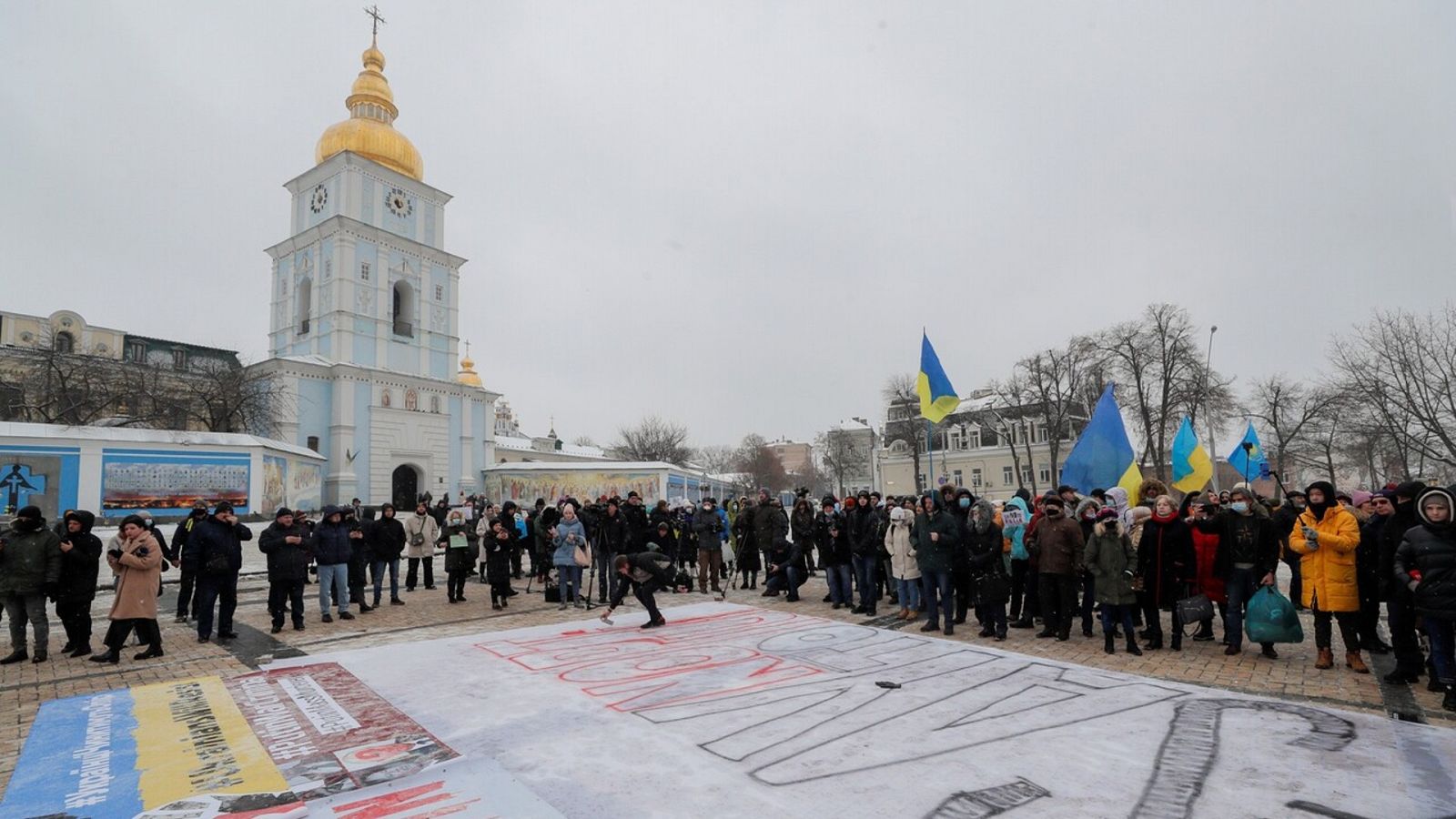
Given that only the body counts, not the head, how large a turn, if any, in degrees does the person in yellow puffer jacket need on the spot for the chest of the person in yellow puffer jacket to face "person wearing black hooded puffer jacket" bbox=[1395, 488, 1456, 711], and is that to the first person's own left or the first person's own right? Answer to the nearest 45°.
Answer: approximately 90° to the first person's own left

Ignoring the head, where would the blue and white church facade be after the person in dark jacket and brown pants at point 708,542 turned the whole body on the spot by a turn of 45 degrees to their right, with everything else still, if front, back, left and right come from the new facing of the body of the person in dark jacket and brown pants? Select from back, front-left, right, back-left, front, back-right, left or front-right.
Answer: right

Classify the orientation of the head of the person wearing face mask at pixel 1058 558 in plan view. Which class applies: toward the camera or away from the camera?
toward the camera

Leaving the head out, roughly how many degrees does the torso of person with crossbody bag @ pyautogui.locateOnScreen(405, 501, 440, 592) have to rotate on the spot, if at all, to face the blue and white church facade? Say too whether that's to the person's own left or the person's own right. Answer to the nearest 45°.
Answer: approximately 180°

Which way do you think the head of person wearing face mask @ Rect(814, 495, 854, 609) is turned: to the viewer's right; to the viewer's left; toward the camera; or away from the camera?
toward the camera

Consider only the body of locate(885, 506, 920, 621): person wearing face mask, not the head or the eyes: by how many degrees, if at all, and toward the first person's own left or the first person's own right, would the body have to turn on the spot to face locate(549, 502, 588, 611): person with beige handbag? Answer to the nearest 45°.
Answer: approximately 45° to the first person's own right

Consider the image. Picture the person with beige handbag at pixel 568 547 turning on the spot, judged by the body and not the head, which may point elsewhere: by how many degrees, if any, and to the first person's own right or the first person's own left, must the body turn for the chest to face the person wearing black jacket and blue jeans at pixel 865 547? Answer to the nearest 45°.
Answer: approximately 90° to the first person's own left

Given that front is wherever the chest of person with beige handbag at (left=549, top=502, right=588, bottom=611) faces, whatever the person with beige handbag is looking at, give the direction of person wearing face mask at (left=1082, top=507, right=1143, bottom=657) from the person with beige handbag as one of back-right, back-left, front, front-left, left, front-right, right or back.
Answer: front-left

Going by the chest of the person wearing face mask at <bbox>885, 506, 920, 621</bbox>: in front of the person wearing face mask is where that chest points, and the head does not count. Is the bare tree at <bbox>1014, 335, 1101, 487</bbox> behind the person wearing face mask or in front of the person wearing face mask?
behind

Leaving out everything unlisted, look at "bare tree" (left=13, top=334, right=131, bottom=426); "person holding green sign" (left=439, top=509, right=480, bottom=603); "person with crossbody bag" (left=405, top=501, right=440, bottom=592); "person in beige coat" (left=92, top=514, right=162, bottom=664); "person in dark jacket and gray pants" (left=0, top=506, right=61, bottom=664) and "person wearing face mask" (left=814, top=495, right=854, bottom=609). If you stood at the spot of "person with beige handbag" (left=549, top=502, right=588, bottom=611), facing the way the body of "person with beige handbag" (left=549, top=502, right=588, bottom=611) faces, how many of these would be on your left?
1

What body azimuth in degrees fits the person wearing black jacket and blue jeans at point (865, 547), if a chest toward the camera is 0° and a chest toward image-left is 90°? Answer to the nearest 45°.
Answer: approximately 45°

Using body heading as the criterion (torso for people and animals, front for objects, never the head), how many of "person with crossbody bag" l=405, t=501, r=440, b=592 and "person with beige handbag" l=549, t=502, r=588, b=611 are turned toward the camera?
2

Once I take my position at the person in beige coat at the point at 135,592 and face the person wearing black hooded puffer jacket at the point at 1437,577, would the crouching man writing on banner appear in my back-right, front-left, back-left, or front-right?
front-left

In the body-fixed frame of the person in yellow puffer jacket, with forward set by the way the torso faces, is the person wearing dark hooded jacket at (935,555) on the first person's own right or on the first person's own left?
on the first person's own right

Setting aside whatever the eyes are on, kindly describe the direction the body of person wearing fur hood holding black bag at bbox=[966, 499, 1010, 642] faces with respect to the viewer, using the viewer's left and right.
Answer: facing the viewer and to the left of the viewer

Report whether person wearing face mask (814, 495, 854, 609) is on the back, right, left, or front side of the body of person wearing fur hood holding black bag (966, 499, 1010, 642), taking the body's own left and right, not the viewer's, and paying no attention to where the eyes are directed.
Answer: right

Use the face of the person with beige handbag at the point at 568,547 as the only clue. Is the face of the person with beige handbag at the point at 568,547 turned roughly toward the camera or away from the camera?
toward the camera

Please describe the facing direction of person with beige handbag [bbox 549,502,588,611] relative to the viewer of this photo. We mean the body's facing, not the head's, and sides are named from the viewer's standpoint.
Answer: facing the viewer
